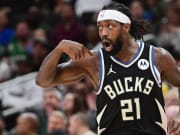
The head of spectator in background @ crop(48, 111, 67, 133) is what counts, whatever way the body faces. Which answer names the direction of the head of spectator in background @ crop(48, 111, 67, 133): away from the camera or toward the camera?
toward the camera

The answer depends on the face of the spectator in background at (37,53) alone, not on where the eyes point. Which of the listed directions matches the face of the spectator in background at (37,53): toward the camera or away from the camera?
toward the camera

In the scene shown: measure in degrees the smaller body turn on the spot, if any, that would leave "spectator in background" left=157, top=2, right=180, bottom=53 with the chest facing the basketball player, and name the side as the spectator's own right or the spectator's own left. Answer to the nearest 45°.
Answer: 0° — they already face them

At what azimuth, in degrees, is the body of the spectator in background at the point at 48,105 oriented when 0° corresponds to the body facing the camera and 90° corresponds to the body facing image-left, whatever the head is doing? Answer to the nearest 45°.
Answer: approximately 45°

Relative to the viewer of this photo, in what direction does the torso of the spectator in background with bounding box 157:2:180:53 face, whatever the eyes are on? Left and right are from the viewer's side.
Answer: facing the viewer

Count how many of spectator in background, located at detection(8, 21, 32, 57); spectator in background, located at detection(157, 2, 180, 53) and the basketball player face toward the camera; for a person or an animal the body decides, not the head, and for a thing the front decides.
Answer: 3

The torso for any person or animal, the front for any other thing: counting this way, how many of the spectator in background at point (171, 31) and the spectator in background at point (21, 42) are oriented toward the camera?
2

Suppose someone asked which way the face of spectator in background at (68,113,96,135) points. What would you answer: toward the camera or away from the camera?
toward the camera

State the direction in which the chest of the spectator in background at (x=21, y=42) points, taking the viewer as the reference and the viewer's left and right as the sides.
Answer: facing the viewer

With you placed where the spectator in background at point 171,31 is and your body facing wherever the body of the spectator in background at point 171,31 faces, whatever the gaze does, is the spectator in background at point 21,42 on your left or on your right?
on your right

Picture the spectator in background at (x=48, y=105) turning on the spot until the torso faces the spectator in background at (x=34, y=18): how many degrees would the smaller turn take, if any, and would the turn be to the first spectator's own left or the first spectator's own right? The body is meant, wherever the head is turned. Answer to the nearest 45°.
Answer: approximately 135° to the first spectator's own right

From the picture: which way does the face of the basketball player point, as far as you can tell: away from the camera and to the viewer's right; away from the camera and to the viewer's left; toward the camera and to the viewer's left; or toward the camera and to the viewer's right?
toward the camera and to the viewer's left

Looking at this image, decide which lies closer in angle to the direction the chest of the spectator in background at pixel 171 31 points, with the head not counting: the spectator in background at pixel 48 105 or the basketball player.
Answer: the basketball player

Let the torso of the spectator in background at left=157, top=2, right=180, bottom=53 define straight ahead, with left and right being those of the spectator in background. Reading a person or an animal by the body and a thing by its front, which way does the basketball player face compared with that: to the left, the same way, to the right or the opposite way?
the same way
